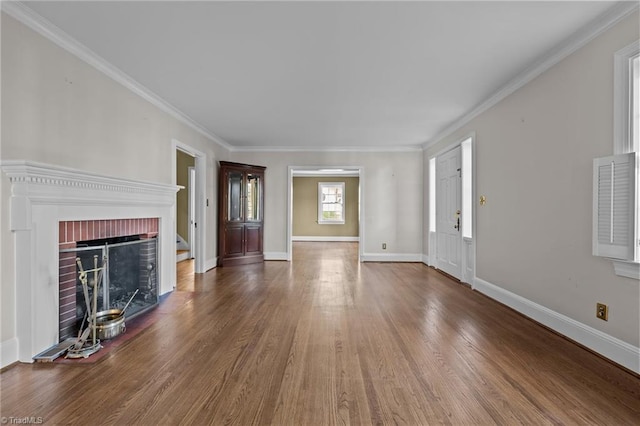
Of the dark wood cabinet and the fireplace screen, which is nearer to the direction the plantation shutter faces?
the fireplace screen

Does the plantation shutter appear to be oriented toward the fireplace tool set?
yes

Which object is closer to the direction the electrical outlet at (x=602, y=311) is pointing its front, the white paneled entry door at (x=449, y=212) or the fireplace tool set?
the fireplace tool set

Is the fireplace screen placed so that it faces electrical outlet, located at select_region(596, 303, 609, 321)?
yes

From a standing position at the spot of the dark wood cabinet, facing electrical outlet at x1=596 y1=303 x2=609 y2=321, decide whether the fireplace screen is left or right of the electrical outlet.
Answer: right

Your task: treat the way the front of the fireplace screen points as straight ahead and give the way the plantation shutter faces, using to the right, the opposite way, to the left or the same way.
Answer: the opposite way
